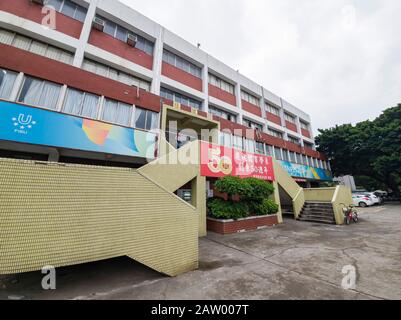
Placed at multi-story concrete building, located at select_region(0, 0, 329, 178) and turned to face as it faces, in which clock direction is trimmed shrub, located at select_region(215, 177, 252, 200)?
The trimmed shrub is roughly at 11 o'clock from the multi-story concrete building.

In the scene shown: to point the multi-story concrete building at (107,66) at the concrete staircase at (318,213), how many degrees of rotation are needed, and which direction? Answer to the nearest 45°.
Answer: approximately 45° to its left

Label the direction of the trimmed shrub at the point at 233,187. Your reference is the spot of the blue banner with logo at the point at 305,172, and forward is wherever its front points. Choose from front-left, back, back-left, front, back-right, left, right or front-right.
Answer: front-right

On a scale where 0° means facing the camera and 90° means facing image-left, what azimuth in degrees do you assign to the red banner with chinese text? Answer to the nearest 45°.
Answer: approximately 315°

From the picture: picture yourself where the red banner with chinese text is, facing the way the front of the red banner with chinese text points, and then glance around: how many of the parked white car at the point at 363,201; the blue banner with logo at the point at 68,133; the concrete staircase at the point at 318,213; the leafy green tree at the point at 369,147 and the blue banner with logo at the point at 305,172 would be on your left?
4

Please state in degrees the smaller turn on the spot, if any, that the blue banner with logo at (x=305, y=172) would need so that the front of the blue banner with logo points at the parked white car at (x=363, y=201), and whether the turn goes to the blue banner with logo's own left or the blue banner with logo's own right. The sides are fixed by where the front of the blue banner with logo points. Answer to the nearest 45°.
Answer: approximately 45° to the blue banner with logo's own left

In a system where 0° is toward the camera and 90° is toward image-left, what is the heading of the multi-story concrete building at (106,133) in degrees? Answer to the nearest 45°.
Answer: approximately 315°

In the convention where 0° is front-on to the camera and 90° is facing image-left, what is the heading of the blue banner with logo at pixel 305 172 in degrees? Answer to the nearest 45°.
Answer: approximately 315°
